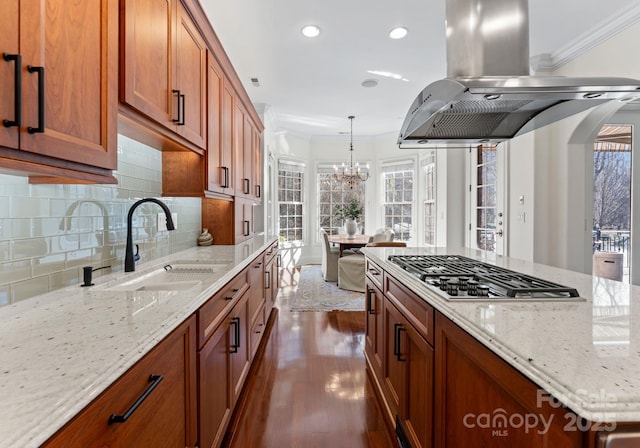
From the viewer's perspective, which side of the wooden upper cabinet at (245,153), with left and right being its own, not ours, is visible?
right

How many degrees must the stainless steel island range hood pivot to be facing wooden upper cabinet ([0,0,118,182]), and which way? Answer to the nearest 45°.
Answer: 0° — it already faces it

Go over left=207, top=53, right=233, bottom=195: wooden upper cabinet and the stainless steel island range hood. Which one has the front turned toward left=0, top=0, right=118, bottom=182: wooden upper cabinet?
the stainless steel island range hood

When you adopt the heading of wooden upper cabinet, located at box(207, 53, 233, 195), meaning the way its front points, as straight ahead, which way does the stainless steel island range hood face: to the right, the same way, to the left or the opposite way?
the opposite way

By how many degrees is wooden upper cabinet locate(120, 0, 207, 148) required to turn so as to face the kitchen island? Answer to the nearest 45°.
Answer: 0° — it already faces it

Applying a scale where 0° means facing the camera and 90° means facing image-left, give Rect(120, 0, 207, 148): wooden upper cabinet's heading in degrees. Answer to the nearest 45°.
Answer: approximately 315°

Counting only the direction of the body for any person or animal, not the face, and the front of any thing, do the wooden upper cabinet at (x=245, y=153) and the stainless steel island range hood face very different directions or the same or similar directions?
very different directions

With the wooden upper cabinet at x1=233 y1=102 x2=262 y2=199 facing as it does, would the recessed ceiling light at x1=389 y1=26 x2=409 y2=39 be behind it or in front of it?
in front

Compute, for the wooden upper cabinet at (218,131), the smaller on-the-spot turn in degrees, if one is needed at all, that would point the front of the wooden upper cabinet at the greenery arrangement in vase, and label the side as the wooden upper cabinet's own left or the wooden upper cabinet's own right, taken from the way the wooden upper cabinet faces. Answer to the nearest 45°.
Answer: approximately 45° to the wooden upper cabinet's own left

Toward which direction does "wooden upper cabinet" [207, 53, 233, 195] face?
to the viewer's right

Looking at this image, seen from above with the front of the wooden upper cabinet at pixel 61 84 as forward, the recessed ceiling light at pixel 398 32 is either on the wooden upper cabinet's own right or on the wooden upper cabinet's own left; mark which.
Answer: on the wooden upper cabinet's own left

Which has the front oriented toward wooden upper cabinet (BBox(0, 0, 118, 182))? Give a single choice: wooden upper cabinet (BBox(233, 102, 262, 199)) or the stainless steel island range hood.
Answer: the stainless steel island range hood

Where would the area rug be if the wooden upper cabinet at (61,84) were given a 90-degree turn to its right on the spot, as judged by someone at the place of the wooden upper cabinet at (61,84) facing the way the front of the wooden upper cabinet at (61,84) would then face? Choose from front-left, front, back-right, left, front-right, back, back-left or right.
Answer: back
